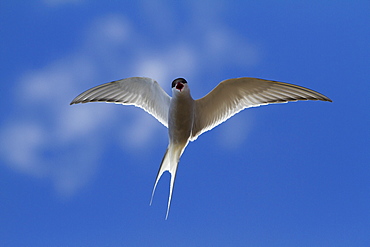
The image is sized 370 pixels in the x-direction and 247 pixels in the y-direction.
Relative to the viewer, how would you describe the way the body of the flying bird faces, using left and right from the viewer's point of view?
facing the viewer
